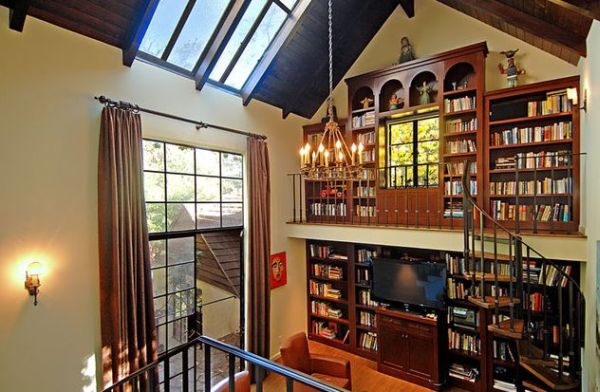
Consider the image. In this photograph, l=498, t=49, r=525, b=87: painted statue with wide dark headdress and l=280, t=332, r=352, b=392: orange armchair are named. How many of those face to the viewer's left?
0

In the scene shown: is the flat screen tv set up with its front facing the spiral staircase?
no

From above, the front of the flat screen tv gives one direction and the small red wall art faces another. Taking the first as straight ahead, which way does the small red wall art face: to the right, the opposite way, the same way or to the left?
to the left

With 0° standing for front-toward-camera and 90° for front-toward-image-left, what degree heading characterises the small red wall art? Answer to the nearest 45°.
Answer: approximately 315°

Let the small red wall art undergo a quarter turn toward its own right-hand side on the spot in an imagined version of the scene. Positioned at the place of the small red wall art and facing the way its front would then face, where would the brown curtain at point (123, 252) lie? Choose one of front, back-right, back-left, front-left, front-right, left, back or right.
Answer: front

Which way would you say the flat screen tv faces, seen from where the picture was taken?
facing the viewer and to the left of the viewer

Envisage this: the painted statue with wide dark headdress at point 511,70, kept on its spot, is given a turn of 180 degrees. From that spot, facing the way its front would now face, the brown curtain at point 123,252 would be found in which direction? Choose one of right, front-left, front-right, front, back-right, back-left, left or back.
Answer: back-left

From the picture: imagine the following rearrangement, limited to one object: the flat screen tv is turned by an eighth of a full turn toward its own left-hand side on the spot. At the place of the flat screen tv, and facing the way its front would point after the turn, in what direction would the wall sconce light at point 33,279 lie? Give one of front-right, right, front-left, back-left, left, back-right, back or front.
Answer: front-right

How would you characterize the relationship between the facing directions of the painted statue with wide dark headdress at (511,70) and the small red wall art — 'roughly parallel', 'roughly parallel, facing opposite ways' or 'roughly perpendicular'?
roughly perpendicular

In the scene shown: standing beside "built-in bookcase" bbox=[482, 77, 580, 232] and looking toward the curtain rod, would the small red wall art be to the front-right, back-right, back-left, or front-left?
front-right

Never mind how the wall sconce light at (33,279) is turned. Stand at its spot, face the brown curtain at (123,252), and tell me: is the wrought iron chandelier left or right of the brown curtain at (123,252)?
right

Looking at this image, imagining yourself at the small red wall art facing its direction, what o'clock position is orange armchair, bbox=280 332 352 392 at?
The orange armchair is roughly at 1 o'clock from the small red wall art.

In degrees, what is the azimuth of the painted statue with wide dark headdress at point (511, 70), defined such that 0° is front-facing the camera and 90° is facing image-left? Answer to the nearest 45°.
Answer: approximately 0°
